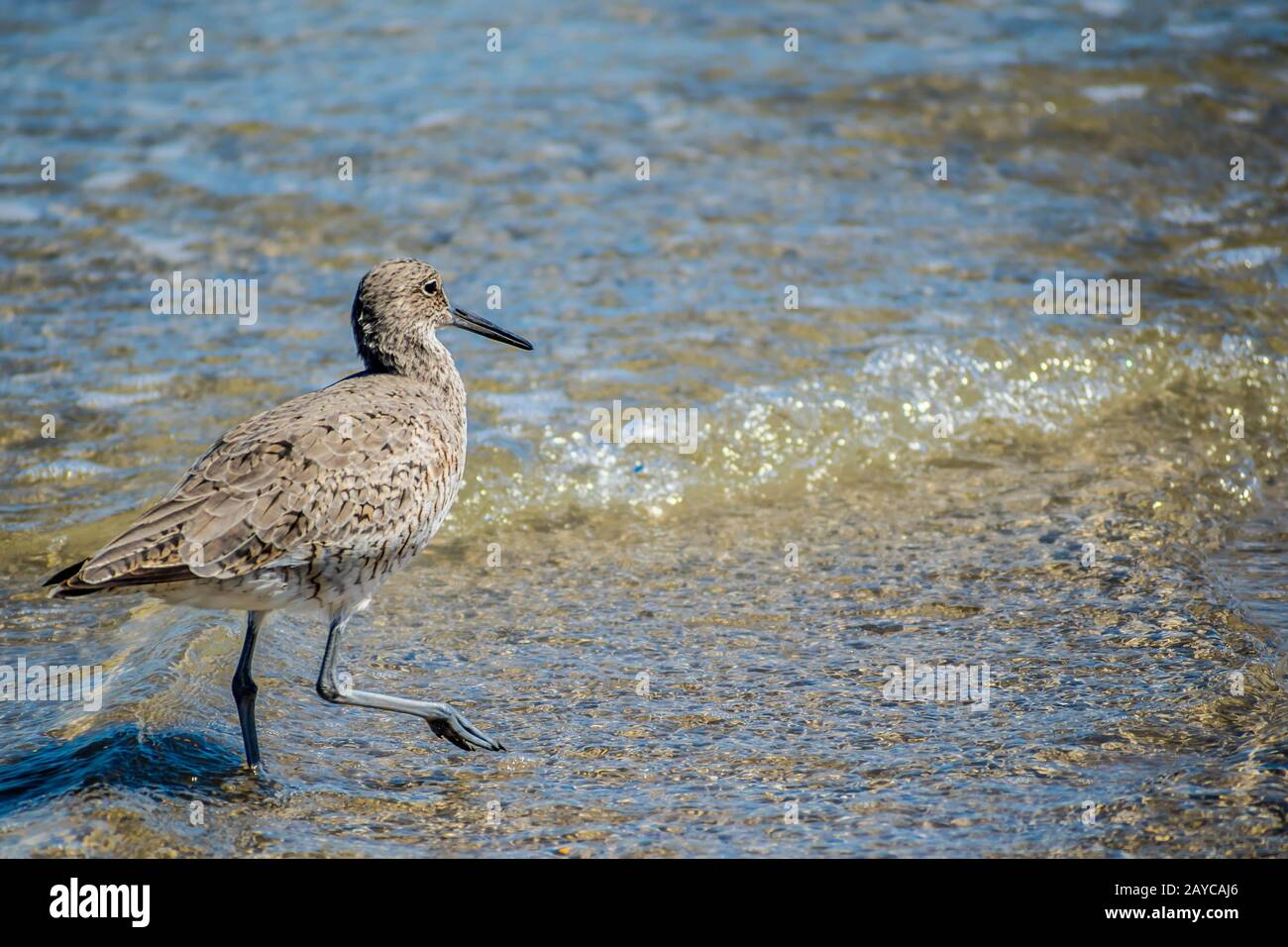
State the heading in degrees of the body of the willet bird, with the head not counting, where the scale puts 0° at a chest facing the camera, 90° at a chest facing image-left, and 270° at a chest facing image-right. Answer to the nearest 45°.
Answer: approximately 270°
